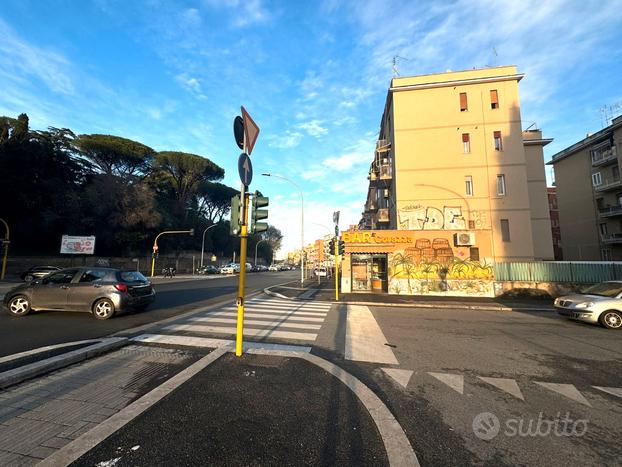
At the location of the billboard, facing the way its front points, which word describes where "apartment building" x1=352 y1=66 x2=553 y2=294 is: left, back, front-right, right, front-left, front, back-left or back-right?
front-left

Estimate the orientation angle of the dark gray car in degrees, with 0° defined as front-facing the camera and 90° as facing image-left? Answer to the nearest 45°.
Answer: approximately 135°

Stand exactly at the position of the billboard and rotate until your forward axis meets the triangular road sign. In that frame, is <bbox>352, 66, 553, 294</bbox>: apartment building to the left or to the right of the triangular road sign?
left

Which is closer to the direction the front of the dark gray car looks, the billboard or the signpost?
the billboard

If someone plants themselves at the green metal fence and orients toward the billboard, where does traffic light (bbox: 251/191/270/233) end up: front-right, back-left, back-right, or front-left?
front-left

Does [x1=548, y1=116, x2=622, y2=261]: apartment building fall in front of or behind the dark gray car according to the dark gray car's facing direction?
behind

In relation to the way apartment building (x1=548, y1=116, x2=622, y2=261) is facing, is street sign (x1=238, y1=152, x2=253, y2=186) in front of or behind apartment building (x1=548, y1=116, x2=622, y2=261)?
in front

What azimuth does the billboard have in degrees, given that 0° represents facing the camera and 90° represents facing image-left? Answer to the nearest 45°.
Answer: approximately 0°

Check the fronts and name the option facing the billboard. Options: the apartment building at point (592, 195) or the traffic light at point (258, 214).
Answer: the apartment building

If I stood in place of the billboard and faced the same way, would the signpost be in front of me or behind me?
in front
